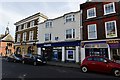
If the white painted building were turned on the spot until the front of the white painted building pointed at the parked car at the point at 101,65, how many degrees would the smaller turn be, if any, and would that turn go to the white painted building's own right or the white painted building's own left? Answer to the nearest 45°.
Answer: approximately 45° to the white painted building's own left

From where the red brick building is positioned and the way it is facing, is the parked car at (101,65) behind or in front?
in front

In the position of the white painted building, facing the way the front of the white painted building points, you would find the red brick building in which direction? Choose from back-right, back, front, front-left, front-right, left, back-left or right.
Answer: left

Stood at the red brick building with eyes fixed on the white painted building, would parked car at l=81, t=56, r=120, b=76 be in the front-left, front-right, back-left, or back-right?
back-left

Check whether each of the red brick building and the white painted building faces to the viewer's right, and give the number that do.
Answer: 0

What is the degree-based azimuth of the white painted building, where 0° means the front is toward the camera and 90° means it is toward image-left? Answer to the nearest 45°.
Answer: approximately 45°
